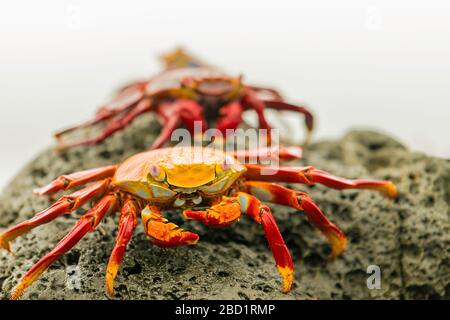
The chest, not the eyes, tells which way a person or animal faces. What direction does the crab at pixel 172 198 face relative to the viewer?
toward the camera

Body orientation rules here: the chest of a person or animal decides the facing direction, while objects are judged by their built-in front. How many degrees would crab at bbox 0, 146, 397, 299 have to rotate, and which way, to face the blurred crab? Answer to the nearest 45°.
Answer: approximately 180°
